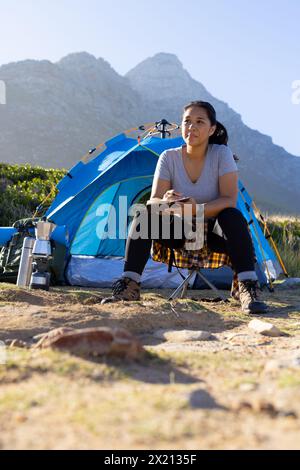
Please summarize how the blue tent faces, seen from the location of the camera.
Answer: facing the viewer

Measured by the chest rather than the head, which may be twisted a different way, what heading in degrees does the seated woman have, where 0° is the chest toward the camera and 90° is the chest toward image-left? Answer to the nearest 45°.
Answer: approximately 0°

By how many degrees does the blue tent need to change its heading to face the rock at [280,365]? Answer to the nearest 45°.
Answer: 0° — it already faces it

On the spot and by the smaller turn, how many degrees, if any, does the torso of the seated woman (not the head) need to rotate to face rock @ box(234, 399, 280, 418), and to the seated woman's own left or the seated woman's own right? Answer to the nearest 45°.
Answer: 0° — they already face it

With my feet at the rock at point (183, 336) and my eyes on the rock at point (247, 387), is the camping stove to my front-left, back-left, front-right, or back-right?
back-right

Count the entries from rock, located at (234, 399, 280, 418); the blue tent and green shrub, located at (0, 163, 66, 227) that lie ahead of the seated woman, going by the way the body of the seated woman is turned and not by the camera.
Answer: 1

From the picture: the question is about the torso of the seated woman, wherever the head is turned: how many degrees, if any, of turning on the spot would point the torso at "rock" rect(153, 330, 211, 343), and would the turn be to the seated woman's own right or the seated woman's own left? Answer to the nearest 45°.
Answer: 0° — they already face it

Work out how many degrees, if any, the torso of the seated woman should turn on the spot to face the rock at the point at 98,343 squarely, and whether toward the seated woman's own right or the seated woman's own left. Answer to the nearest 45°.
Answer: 0° — they already face it

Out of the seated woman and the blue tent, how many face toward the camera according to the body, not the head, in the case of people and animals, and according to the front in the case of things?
2

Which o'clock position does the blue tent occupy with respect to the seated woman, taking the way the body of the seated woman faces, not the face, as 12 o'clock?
The blue tent is roughly at 5 o'clock from the seated woman.

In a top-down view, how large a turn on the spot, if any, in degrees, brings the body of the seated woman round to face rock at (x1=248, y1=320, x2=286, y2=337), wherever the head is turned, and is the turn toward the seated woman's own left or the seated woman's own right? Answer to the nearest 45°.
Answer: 0° — they already face it

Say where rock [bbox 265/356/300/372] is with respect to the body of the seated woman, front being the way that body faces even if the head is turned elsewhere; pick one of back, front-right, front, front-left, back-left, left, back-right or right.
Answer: front
